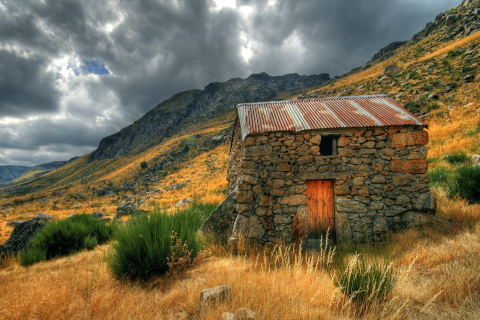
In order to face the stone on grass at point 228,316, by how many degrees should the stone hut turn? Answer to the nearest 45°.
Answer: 0° — it already faces it

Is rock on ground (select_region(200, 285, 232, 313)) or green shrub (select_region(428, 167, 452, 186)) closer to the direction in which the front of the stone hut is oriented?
the rock on ground

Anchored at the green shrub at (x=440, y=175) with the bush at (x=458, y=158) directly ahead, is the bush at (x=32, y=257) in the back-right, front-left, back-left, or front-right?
back-left

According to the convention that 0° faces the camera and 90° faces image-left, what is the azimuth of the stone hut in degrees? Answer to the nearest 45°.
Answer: approximately 0°

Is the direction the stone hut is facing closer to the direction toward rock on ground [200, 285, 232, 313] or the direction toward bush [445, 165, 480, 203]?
the rock on ground

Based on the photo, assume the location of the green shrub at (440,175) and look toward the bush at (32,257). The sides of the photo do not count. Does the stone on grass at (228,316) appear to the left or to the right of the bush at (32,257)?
left

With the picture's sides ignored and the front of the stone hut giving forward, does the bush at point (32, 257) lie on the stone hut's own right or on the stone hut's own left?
on the stone hut's own right

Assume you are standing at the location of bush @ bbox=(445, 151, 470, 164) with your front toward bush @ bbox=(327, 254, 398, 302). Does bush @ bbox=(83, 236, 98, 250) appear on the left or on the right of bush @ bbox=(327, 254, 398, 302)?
right

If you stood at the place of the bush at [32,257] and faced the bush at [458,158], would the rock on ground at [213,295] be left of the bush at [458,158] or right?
right

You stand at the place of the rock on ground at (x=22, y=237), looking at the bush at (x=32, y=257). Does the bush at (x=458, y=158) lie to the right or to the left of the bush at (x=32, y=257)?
left

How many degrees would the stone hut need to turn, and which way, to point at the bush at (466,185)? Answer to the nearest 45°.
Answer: approximately 135° to its left

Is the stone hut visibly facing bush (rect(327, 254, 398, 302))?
yes

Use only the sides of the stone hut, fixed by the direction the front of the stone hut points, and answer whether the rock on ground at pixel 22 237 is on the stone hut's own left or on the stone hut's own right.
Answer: on the stone hut's own right

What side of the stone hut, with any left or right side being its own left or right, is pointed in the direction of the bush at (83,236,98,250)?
right
